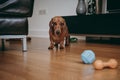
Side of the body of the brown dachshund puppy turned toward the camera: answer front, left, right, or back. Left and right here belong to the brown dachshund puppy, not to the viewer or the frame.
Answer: front

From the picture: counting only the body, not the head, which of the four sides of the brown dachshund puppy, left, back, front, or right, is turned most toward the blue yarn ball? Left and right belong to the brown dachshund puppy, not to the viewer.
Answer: front
